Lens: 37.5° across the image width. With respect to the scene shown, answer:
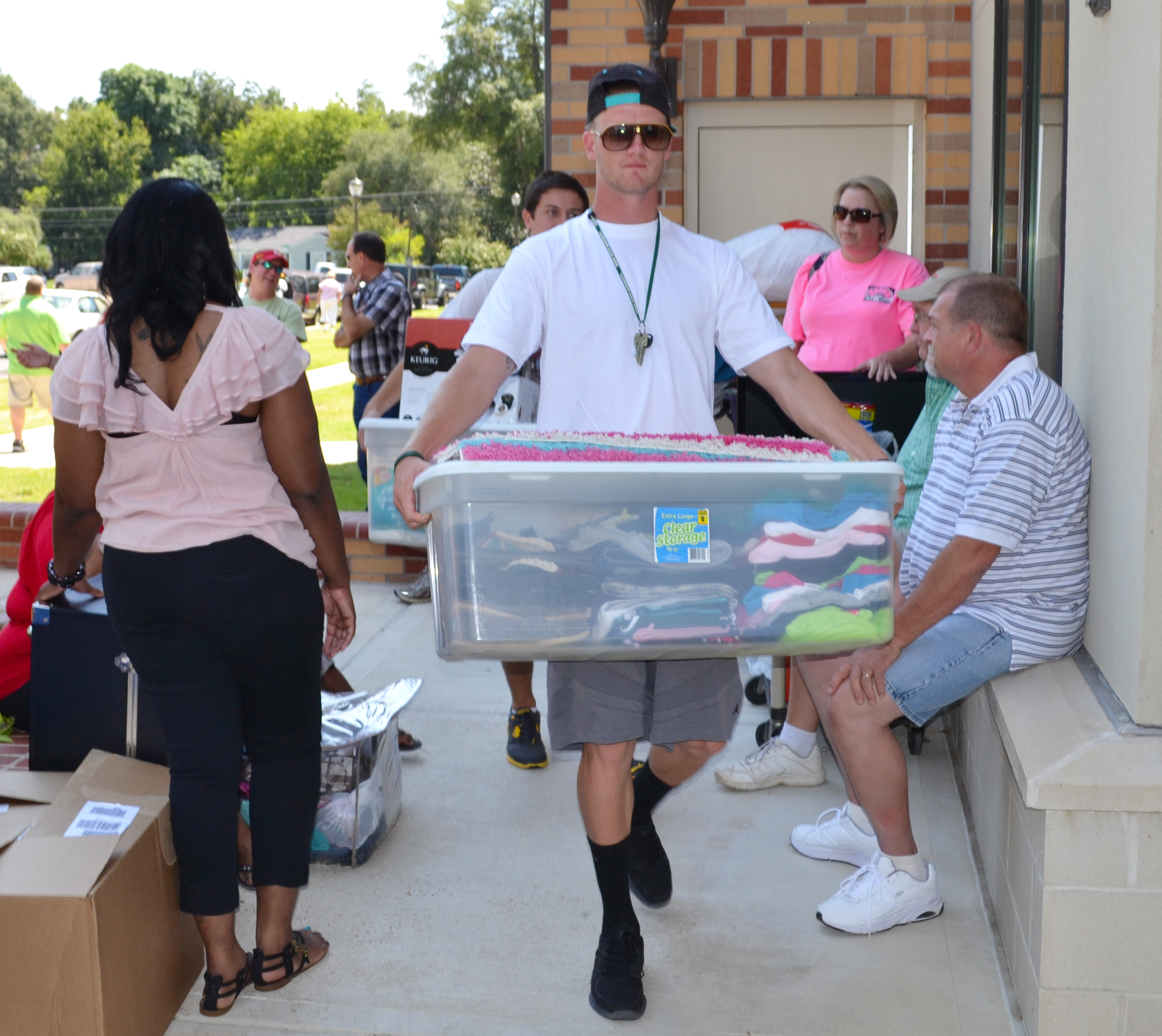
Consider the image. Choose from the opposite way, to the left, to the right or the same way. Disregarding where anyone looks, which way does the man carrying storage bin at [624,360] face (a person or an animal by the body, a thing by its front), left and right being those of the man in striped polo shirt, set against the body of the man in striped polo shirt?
to the left

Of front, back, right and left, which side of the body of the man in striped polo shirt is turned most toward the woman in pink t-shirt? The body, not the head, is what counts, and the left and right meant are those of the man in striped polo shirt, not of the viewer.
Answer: right

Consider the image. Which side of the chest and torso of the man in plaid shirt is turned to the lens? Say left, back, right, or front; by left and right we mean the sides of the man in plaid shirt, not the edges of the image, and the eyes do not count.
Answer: left

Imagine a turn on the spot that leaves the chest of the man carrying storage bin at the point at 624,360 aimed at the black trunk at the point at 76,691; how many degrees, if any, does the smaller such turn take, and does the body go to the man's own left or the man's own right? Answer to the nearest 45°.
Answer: approximately 90° to the man's own right

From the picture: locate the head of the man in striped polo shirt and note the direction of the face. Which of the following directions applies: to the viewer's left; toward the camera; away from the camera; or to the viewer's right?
to the viewer's left

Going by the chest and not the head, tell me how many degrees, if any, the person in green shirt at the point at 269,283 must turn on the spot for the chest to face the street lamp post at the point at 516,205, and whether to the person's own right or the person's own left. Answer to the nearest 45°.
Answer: approximately 135° to the person's own left

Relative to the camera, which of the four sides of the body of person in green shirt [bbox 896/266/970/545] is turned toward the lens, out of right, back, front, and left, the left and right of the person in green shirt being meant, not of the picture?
left

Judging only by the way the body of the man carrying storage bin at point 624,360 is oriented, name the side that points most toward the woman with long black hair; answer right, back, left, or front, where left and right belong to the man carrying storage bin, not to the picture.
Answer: right

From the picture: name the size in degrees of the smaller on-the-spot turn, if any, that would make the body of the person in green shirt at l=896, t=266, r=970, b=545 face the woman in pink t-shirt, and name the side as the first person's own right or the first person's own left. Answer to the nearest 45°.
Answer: approximately 90° to the first person's own right

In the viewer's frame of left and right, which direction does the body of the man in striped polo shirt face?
facing to the left of the viewer

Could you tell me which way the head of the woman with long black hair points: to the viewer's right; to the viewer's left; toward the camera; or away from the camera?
away from the camera
